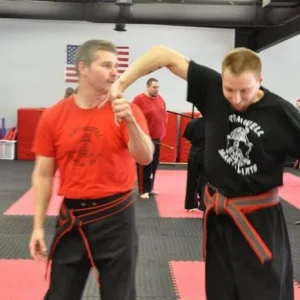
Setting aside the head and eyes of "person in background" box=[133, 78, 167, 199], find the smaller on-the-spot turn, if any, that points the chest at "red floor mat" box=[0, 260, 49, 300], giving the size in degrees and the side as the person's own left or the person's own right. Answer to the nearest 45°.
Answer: approximately 45° to the person's own right

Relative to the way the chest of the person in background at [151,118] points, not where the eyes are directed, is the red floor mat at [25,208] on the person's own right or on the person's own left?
on the person's own right

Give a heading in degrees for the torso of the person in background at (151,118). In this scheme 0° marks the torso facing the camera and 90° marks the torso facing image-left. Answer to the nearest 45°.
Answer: approximately 315°

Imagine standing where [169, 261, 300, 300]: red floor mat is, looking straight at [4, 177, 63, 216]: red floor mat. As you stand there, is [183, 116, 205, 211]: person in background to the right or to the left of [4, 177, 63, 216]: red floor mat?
right
